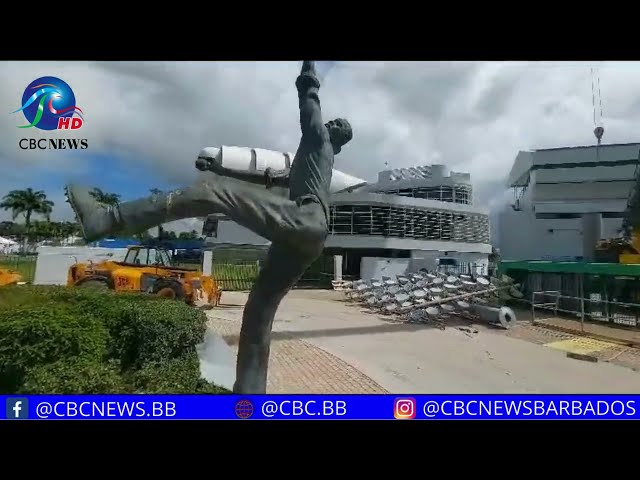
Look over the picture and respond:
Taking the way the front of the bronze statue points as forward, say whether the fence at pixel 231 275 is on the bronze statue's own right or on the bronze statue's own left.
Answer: on the bronze statue's own right

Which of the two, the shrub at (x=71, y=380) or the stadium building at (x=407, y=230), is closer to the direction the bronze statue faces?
the shrub

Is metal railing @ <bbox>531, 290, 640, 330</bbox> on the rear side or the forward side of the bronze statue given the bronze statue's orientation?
on the rear side

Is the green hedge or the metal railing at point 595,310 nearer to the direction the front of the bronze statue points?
the green hedge

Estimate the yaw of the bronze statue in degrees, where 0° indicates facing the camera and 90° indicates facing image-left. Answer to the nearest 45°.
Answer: approximately 90°

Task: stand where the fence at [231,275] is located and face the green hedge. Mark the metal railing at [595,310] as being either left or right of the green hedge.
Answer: left

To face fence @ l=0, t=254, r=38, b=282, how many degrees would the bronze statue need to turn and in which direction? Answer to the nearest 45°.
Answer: approximately 45° to its right
